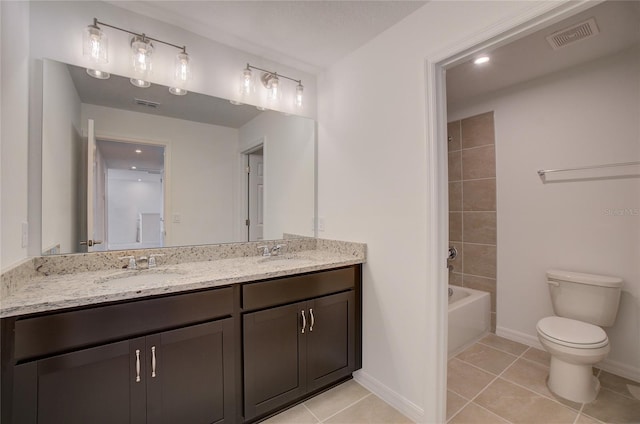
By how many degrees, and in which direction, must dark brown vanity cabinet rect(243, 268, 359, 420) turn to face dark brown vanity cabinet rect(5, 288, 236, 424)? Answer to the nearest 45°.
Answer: approximately 90° to its right

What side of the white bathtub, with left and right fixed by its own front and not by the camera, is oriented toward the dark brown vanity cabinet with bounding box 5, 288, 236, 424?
right

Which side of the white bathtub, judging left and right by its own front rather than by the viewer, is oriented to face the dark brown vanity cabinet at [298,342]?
right

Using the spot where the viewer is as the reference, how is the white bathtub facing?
facing the viewer and to the right of the viewer

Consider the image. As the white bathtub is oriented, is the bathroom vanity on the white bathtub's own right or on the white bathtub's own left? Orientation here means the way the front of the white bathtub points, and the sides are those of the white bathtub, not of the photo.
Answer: on the white bathtub's own right
